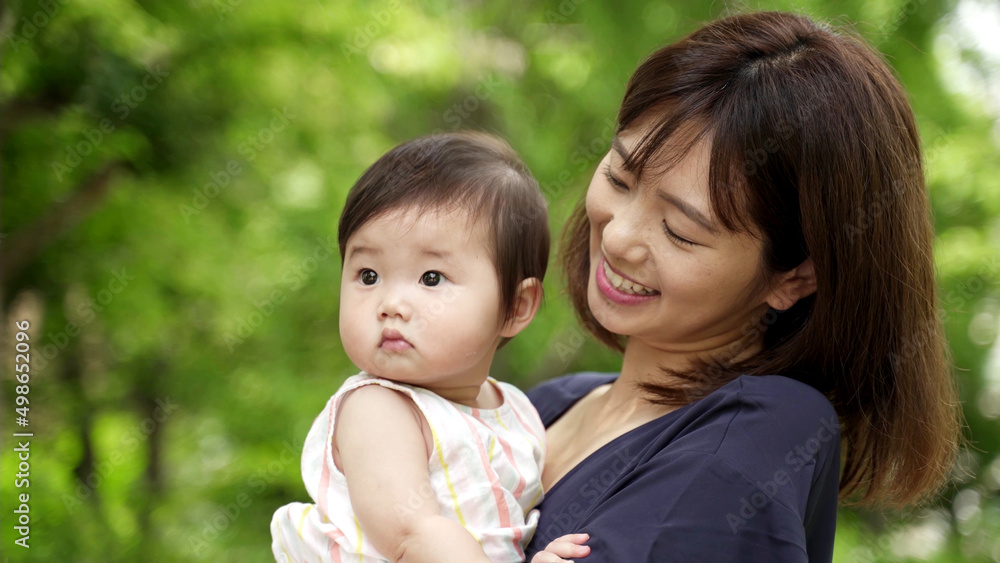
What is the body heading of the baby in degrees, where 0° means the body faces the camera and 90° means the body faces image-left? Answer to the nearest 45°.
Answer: approximately 315°

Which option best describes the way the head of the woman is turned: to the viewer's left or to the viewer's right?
to the viewer's left

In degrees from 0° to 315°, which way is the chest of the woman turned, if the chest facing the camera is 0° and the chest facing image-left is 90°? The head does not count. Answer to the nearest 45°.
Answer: approximately 45°
